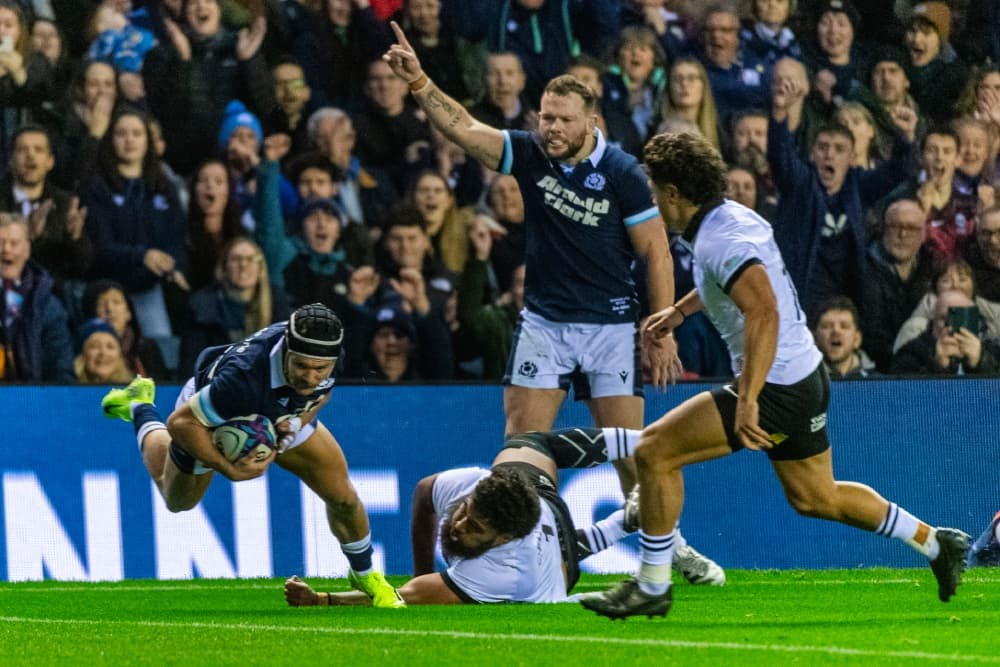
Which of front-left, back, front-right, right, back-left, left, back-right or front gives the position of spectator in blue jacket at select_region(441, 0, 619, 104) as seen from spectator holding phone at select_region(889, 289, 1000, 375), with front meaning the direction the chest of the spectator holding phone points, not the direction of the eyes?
right

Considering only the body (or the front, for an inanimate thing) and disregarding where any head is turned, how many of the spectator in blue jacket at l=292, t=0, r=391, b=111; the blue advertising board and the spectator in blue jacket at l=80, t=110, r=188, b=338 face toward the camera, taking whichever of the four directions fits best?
3

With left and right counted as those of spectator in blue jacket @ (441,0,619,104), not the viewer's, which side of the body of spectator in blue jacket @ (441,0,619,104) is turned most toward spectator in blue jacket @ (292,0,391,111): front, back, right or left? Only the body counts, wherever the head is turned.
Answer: right

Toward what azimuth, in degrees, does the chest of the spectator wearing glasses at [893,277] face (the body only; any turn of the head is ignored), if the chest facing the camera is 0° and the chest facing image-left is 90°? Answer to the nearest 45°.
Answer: approximately 0°

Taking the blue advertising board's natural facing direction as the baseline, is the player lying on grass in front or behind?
in front

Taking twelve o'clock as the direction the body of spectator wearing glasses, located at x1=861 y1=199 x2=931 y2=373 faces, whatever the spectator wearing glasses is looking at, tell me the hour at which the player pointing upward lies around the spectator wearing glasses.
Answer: The player pointing upward is roughly at 1 o'clock from the spectator wearing glasses.

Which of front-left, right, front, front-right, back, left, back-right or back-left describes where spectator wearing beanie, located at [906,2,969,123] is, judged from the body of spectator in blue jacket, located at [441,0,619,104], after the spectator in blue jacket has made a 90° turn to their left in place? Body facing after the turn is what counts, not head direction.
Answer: front

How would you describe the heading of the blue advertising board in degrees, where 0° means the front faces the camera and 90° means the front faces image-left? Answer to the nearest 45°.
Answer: approximately 0°
